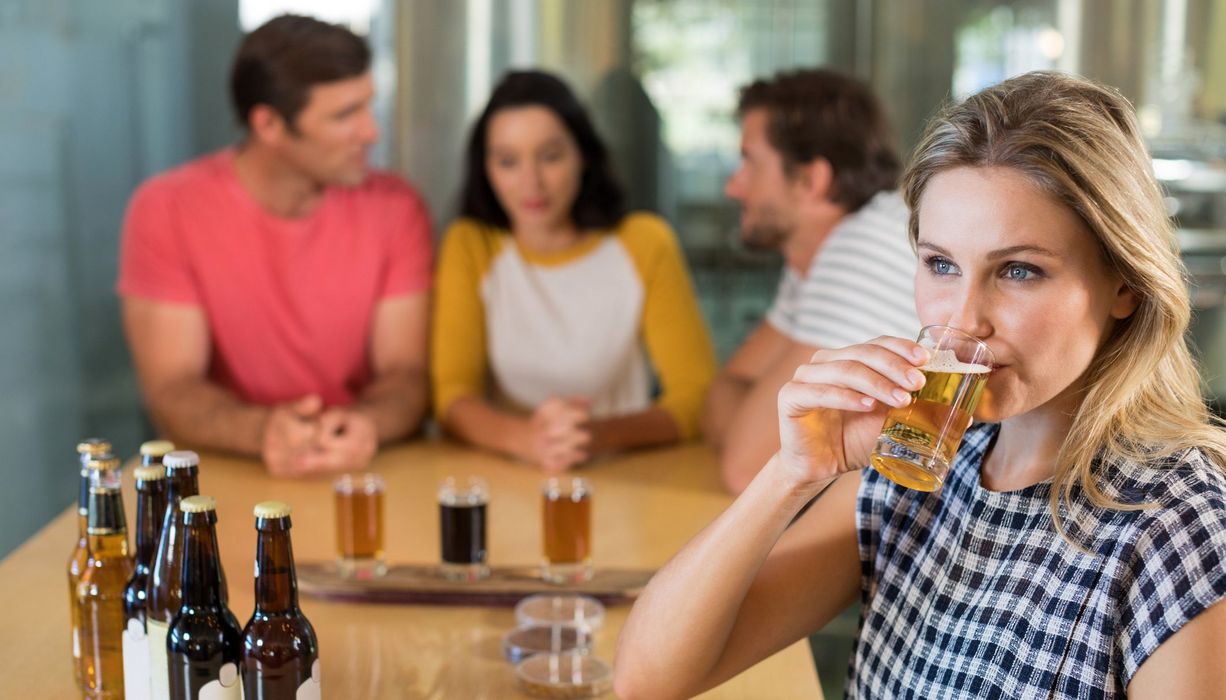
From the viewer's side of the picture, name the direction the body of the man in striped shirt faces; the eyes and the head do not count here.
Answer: to the viewer's left

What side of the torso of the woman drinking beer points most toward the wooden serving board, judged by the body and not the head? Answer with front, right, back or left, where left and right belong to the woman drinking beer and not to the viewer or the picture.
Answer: right

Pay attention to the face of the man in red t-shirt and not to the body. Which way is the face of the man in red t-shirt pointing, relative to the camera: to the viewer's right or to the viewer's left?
to the viewer's right

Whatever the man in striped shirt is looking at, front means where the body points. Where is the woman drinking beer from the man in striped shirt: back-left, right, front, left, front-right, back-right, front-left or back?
left

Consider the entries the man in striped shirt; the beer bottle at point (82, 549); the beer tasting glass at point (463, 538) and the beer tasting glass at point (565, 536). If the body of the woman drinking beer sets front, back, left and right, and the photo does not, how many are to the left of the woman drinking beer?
0

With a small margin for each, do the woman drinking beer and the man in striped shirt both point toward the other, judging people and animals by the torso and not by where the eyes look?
no

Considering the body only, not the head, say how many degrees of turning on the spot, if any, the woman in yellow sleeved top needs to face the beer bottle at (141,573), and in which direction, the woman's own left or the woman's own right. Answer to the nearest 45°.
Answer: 0° — they already face it

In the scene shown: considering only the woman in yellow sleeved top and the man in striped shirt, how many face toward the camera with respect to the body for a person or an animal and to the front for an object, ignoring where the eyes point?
1

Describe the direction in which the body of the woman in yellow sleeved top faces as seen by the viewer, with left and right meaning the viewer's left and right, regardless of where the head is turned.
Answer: facing the viewer

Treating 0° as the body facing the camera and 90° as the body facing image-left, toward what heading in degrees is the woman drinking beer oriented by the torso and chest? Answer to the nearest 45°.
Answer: approximately 45°

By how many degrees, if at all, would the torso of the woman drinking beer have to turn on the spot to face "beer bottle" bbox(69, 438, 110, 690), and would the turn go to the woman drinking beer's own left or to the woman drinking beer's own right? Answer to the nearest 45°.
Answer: approximately 45° to the woman drinking beer's own right

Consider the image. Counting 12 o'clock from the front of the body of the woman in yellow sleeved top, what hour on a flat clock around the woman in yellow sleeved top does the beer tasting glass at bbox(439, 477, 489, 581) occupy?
The beer tasting glass is roughly at 12 o'clock from the woman in yellow sleeved top.

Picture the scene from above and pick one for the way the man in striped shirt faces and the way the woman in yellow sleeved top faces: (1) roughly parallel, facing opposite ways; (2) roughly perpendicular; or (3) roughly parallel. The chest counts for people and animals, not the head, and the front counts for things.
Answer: roughly perpendicular

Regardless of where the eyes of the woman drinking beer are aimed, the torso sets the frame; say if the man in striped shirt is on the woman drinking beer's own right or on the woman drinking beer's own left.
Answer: on the woman drinking beer's own right

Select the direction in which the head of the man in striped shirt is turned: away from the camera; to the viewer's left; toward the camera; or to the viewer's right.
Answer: to the viewer's left
